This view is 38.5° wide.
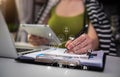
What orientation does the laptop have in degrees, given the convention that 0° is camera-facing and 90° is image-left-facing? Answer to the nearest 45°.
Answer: approximately 225°
